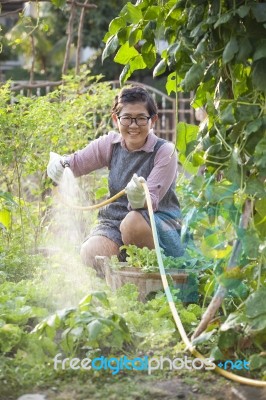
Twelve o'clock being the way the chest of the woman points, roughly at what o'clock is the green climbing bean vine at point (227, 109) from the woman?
The green climbing bean vine is roughly at 10 o'clock from the woman.

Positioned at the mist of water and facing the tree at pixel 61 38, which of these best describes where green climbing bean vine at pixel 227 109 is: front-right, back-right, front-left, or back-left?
back-right

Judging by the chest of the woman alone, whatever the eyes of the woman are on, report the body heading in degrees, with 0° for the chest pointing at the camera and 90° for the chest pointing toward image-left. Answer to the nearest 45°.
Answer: approximately 45°

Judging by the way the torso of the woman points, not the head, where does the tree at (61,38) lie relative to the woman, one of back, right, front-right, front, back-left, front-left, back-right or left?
back-right
